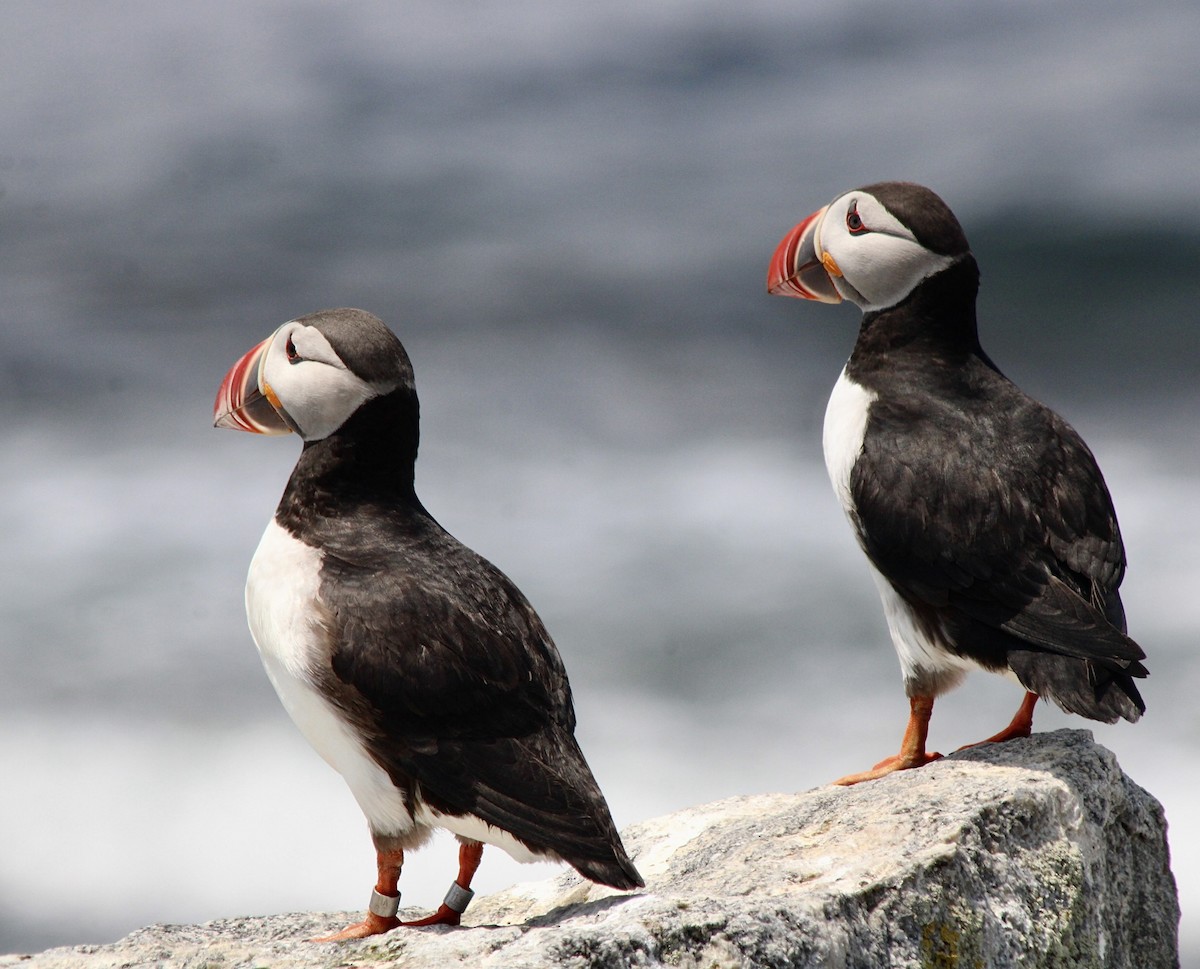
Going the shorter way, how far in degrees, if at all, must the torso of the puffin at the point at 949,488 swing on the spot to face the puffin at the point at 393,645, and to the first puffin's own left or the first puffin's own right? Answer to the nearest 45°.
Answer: approximately 45° to the first puffin's own left

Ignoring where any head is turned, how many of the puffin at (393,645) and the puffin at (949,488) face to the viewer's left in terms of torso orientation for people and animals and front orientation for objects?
2

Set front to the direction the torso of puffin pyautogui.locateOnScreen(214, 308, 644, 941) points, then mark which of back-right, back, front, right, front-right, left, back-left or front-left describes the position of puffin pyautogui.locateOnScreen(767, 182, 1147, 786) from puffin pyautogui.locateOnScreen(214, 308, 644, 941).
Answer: back

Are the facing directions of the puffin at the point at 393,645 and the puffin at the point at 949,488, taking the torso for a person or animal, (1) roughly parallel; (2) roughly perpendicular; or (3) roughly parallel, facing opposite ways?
roughly parallel

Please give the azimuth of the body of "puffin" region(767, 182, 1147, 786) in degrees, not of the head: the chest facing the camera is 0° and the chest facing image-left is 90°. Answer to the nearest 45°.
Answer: approximately 90°

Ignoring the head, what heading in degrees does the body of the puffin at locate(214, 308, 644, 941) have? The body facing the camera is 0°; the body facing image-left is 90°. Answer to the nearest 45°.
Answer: approximately 90°
